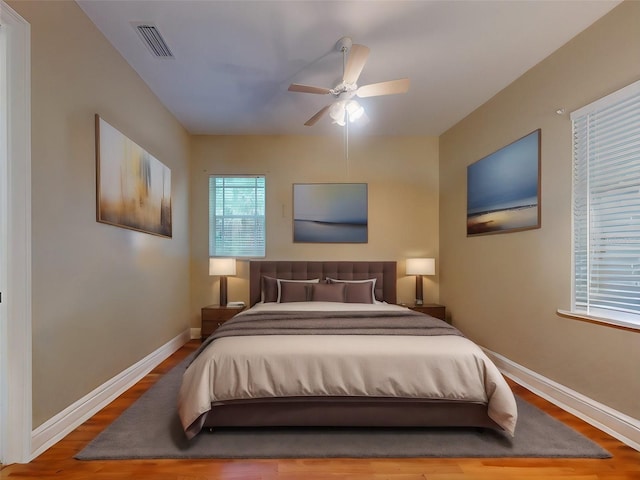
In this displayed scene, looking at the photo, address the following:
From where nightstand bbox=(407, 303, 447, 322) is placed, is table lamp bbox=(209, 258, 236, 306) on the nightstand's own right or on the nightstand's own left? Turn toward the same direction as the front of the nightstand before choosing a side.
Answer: on the nightstand's own right

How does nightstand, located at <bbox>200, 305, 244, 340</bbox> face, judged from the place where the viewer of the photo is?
facing the viewer

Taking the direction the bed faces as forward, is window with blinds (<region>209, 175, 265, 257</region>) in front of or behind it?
behind

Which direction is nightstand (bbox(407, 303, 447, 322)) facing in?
toward the camera

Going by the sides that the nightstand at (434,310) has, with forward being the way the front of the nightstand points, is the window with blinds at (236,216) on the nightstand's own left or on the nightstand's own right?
on the nightstand's own right

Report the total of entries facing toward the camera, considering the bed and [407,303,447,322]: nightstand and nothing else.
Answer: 2

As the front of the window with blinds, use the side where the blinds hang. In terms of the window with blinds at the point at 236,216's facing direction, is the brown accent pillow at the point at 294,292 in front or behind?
in front

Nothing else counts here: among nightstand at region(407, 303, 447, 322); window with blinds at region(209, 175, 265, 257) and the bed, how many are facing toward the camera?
3

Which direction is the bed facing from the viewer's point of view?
toward the camera
